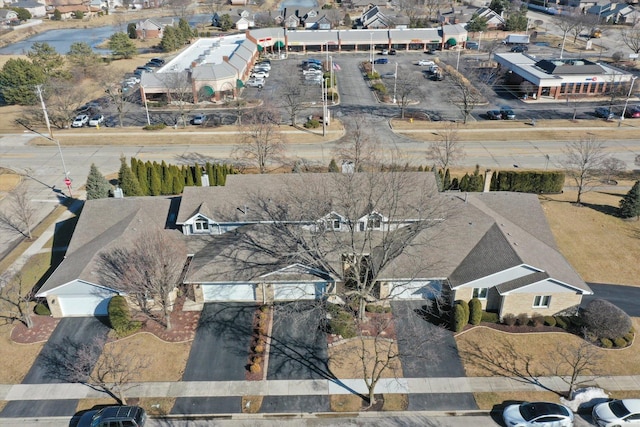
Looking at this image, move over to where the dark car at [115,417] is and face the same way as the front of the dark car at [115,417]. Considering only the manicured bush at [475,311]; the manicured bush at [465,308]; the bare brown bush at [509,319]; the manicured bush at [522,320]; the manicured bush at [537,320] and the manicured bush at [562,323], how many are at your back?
6

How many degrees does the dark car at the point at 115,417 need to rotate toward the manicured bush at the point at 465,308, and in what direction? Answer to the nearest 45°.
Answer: approximately 180°

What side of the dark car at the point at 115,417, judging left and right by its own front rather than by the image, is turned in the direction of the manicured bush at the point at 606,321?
back

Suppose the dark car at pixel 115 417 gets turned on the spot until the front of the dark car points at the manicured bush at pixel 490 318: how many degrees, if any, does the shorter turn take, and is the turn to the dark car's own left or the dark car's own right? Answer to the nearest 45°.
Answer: approximately 180°

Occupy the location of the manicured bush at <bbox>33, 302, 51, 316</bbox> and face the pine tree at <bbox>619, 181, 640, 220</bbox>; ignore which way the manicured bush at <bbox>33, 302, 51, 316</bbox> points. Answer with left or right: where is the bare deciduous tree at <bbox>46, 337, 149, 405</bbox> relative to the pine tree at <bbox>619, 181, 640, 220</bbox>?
right

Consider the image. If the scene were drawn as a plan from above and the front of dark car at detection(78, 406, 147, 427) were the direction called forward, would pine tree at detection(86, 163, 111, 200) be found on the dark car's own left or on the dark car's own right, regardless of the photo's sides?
on the dark car's own right

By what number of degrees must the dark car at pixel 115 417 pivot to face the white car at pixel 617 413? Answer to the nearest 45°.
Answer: approximately 135° to its left

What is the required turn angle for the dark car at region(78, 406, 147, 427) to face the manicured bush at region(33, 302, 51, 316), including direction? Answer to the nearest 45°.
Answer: approximately 90° to its right

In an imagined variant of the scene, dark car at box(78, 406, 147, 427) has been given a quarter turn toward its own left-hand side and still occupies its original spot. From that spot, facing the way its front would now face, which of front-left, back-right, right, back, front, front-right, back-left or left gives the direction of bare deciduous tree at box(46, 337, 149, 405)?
back

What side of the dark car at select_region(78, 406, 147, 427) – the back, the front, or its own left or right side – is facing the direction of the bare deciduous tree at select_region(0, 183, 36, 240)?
right

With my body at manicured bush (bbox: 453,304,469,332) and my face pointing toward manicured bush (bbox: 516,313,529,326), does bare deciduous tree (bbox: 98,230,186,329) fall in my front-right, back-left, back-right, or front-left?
back-left
